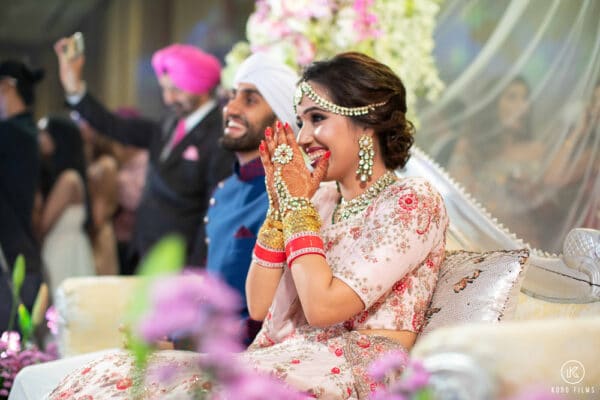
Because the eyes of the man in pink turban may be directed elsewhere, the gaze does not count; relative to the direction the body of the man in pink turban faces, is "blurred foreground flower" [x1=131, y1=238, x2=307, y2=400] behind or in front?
in front

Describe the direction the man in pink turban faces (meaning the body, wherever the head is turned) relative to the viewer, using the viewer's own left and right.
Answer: facing the viewer and to the left of the viewer

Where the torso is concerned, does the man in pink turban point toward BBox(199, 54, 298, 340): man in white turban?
no

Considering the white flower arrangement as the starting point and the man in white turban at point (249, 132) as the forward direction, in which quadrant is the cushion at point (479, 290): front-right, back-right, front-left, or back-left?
front-left

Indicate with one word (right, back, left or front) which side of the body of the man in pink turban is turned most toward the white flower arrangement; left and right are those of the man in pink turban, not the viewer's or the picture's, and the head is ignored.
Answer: left

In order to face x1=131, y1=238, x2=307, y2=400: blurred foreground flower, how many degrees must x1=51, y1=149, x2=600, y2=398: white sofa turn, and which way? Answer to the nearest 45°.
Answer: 0° — it already faces it

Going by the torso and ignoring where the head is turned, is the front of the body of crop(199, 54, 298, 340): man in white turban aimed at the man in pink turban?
no

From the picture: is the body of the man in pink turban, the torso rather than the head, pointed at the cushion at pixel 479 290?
no

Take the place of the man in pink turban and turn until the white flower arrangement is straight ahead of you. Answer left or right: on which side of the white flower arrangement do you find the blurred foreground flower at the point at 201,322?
right

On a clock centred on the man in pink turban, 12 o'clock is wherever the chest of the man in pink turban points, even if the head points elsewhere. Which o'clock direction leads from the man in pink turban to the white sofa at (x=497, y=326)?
The white sofa is roughly at 10 o'clock from the man in pink turban.

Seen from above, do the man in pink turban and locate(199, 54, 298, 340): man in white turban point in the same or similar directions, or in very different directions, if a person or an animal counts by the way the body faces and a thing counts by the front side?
same or similar directions

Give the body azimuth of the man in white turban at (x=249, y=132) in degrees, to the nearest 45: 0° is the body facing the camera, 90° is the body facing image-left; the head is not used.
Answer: approximately 45°

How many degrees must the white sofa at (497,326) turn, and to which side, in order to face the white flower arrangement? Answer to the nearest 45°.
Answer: approximately 135° to its right

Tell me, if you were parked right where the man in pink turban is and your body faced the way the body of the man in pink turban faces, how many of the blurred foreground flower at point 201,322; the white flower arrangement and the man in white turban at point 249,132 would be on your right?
0
